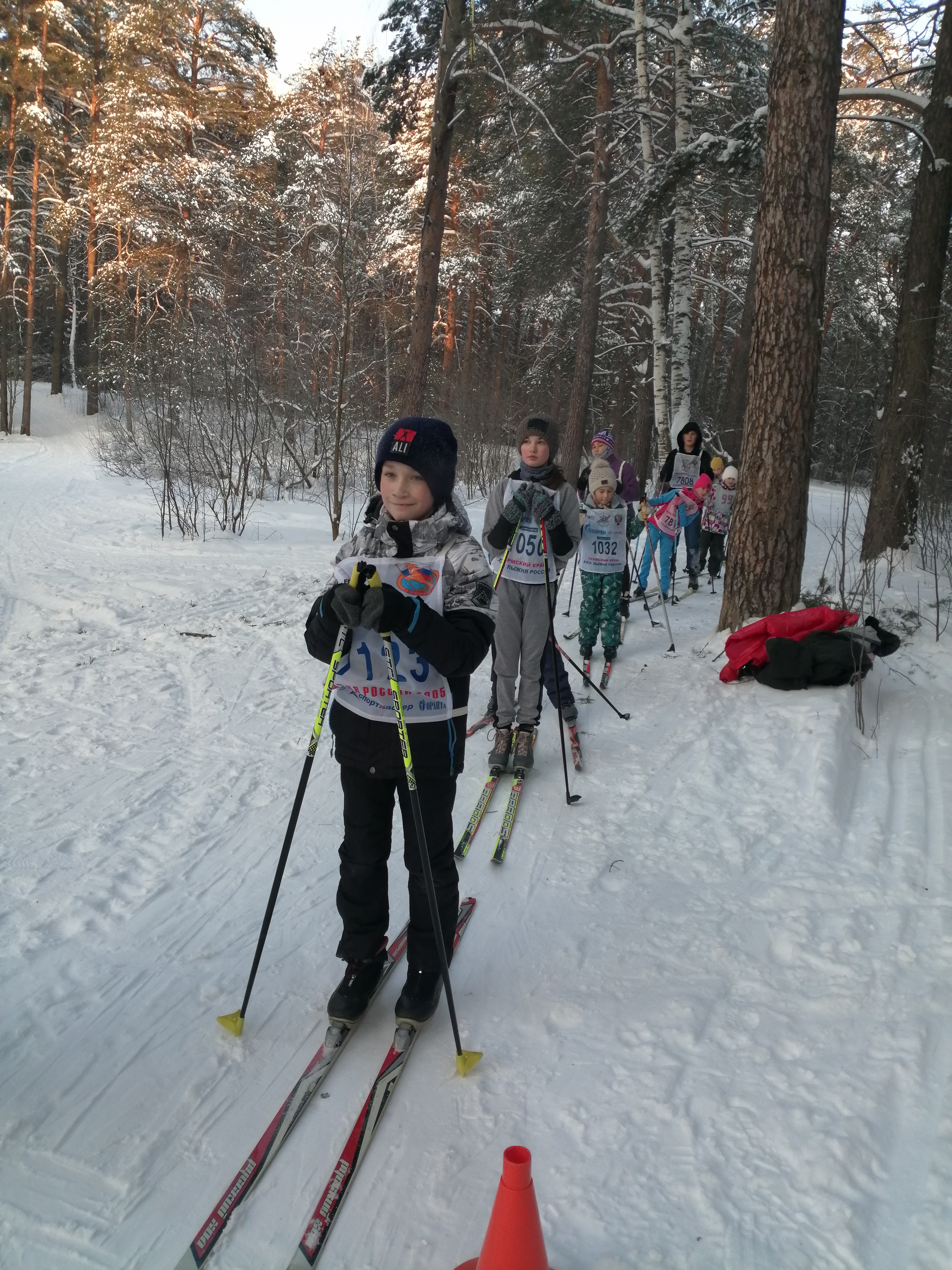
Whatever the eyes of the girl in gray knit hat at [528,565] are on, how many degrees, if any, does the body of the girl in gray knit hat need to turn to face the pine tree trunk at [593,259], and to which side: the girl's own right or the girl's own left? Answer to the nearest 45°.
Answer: approximately 180°

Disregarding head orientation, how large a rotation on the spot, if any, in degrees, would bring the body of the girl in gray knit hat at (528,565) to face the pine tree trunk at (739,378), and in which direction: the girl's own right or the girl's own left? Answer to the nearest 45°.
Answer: approximately 180°

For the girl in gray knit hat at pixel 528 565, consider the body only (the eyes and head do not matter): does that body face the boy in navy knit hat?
yes

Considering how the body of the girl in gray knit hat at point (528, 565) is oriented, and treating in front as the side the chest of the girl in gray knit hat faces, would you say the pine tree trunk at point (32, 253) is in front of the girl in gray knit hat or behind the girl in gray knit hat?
behind

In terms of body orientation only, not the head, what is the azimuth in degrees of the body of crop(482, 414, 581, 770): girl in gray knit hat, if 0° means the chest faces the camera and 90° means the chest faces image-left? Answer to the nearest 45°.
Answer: approximately 0°
